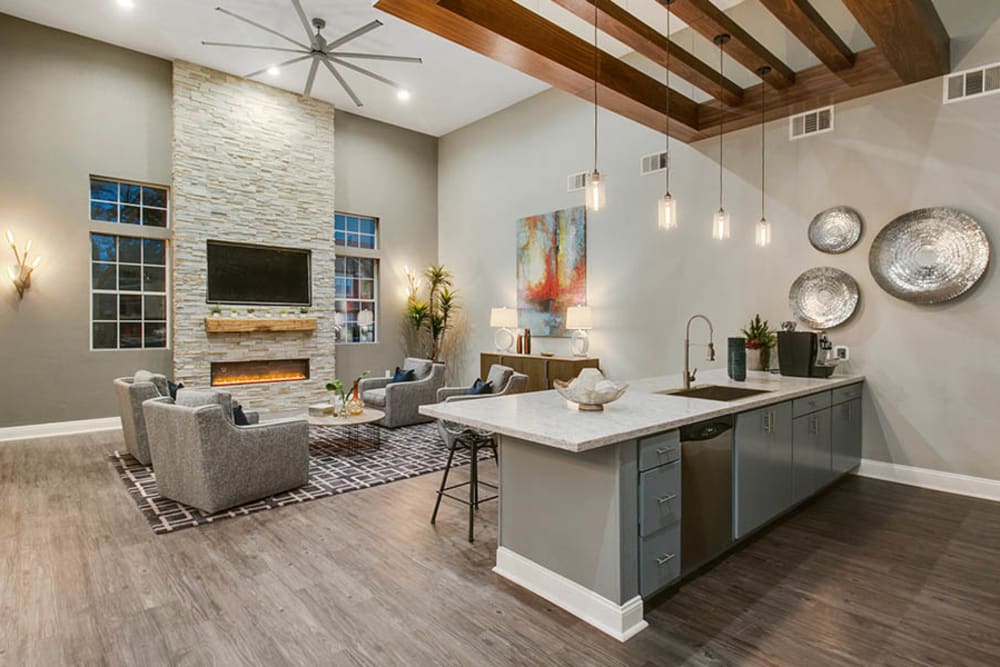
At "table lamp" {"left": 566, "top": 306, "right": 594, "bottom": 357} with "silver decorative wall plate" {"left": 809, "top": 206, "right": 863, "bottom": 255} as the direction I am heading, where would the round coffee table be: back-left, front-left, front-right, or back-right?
back-right

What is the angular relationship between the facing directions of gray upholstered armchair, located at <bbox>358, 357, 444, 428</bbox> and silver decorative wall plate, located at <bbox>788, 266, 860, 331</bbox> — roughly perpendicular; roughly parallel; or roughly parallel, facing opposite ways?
roughly parallel

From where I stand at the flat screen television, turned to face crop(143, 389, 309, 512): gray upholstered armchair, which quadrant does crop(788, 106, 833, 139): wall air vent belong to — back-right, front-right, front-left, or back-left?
front-left

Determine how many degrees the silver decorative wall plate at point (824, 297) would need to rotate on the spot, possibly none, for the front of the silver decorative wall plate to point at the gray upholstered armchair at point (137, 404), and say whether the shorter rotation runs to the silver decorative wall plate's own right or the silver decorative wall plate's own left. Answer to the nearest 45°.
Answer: approximately 45° to the silver decorative wall plate's own right

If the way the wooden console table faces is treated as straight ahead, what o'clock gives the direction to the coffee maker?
The coffee maker is roughly at 9 o'clock from the wooden console table.

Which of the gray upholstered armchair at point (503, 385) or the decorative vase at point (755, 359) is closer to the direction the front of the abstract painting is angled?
the gray upholstered armchair

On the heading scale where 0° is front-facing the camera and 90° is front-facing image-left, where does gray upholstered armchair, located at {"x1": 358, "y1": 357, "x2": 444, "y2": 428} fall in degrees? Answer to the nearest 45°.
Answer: approximately 45°

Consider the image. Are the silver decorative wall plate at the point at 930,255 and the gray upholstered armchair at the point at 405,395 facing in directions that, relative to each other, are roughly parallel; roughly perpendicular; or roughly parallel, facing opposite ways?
roughly parallel

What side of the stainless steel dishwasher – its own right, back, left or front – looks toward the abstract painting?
back

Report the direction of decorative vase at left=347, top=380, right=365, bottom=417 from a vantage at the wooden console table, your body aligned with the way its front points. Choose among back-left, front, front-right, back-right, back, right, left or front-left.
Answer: front

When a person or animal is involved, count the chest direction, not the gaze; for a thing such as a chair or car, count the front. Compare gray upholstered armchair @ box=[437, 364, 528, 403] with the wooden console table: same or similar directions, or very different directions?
same or similar directions

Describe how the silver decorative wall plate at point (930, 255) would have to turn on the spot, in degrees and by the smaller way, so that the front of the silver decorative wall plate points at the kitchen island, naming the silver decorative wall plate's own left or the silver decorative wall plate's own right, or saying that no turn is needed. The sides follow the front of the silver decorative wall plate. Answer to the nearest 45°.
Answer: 0° — it already faces it
